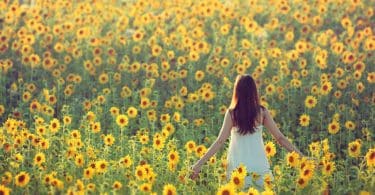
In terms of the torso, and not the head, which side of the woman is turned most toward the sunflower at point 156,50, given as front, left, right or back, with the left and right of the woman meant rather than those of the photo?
front

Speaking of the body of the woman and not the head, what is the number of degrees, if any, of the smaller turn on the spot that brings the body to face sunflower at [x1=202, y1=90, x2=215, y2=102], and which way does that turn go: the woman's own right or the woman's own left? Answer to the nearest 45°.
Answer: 0° — they already face it

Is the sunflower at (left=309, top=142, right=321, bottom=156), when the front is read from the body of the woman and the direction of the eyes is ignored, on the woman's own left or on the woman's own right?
on the woman's own right

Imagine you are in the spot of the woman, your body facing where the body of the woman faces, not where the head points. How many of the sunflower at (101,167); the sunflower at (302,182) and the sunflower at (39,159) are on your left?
2

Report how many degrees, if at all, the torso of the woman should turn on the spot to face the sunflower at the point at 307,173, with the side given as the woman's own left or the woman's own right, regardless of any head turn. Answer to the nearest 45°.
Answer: approximately 135° to the woman's own right

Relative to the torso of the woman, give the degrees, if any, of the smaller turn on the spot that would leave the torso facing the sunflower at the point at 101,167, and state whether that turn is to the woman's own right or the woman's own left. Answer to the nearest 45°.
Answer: approximately 90° to the woman's own left

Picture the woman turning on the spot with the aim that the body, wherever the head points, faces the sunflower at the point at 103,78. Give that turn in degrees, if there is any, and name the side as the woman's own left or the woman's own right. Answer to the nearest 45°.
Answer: approximately 45° to the woman's own left

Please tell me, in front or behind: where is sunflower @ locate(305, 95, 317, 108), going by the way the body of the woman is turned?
in front

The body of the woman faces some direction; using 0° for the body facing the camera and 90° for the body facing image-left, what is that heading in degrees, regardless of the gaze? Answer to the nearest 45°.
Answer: approximately 180°

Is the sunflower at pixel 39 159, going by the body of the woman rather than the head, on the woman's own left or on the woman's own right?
on the woman's own left

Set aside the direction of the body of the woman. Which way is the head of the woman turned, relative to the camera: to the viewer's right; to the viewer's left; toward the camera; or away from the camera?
away from the camera

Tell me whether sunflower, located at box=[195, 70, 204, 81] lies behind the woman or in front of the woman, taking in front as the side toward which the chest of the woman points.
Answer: in front

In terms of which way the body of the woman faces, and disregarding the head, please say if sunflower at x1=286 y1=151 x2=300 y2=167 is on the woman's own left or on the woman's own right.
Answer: on the woman's own right
